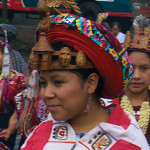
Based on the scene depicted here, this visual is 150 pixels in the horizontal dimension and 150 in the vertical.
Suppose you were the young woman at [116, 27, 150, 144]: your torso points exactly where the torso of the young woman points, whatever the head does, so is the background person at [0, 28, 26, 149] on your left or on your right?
on your right

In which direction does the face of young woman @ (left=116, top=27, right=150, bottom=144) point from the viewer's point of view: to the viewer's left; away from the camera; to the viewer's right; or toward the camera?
toward the camera

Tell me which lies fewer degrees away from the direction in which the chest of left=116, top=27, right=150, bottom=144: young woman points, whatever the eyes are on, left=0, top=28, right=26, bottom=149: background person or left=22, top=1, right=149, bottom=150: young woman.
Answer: the young woman

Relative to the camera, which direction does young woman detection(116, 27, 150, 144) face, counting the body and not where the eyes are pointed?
toward the camera

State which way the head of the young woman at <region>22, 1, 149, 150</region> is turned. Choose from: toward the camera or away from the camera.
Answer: toward the camera

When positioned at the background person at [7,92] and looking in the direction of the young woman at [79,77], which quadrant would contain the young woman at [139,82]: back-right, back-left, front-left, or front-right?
front-left

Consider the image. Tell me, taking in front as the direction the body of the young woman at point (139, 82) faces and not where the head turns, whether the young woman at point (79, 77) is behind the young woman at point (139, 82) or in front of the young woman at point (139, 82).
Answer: in front
